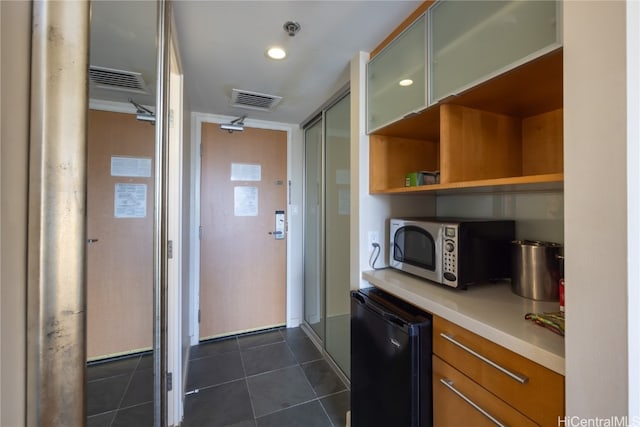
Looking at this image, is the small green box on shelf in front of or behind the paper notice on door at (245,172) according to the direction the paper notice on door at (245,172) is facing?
in front

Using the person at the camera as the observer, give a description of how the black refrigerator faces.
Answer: facing the viewer and to the left of the viewer

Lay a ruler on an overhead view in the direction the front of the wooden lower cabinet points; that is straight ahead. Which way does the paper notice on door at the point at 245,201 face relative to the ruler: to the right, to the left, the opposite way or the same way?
to the left

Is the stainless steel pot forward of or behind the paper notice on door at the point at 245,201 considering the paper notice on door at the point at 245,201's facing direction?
forward

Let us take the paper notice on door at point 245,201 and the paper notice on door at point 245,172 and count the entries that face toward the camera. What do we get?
2

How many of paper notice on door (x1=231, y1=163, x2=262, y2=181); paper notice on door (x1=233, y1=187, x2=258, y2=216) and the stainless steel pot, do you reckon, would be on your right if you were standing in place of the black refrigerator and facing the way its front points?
2

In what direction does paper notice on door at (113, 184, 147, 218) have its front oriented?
toward the camera

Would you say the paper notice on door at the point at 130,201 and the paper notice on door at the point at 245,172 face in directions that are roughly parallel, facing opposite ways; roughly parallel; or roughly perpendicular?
roughly parallel

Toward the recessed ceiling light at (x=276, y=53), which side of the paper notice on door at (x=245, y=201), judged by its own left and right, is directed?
front

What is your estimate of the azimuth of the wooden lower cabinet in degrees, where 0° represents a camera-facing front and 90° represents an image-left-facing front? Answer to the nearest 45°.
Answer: approximately 45°

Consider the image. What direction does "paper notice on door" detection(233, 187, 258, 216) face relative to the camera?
toward the camera
